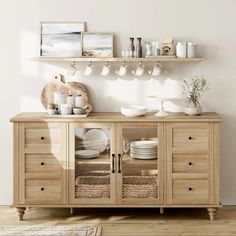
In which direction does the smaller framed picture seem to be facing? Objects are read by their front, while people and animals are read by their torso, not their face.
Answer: toward the camera

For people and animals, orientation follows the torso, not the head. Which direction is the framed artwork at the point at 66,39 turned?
toward the camera

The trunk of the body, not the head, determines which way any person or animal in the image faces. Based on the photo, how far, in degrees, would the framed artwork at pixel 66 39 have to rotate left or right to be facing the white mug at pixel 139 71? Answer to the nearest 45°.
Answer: approximately 90° to its left

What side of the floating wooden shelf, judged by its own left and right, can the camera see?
front

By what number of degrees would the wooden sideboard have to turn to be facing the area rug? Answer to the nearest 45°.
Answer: approximately 45° to its right
